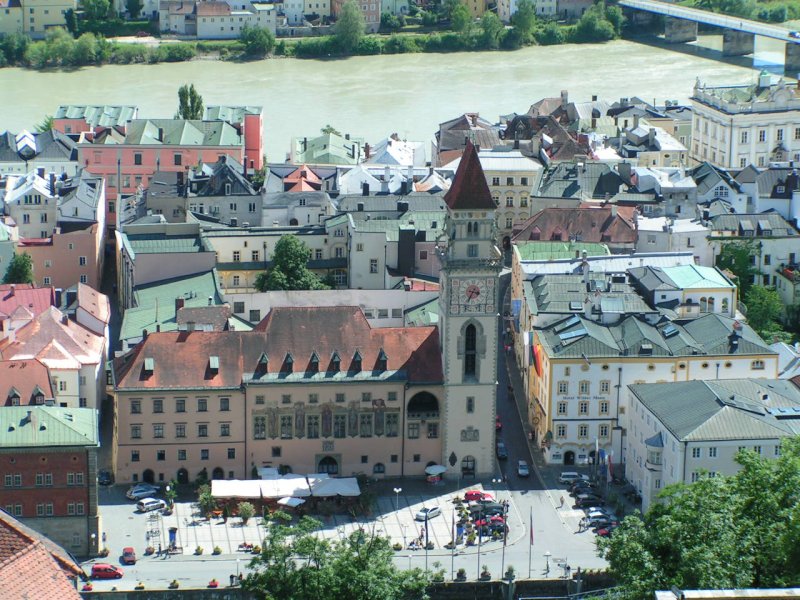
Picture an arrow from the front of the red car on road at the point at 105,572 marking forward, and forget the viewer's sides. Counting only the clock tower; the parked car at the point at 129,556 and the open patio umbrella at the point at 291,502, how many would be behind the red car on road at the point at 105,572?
0

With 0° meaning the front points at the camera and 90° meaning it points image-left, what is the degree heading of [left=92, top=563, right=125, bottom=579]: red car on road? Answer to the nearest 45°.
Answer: approximately 270°

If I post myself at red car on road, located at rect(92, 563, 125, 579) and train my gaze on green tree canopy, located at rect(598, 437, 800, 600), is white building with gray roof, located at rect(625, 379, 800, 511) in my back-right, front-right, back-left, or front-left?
front-left

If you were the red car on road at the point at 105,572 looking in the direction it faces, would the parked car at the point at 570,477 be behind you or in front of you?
in front

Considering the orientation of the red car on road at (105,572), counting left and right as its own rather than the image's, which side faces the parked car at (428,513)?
front
